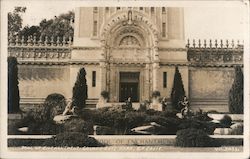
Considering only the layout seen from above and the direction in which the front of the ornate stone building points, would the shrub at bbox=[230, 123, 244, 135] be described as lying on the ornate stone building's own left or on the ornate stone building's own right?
on the ornate stone building's own left

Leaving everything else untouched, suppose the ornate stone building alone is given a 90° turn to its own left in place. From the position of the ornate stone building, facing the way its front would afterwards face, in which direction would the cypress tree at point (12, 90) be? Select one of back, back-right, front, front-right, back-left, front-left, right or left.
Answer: back

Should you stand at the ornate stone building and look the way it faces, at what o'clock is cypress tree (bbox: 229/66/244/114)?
The cypress tree is roughly at 9 o'clock from the ornate stone building.

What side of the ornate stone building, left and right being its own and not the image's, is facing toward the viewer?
front
